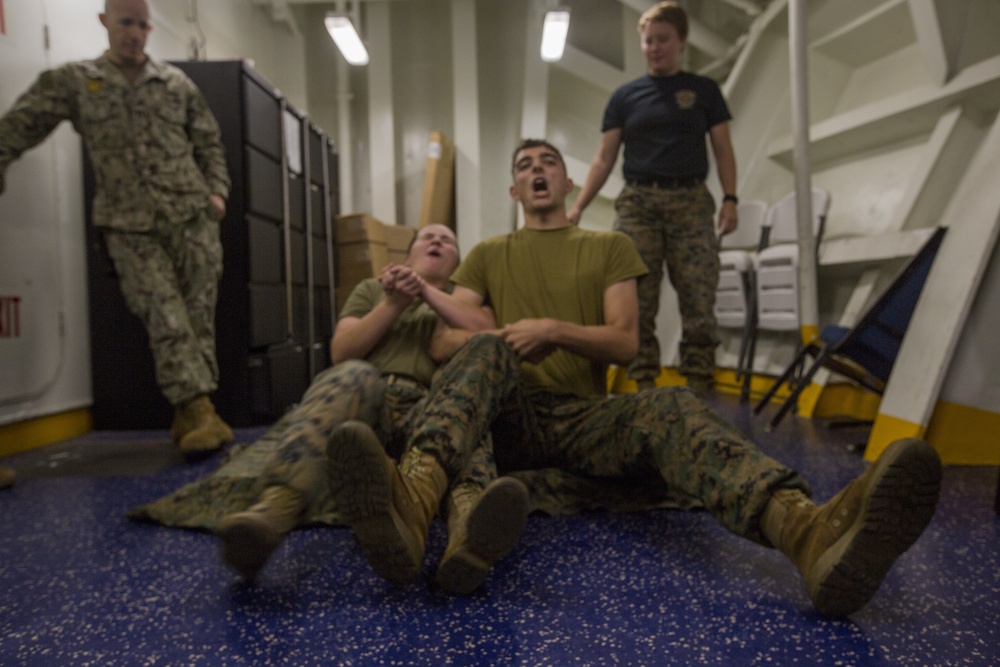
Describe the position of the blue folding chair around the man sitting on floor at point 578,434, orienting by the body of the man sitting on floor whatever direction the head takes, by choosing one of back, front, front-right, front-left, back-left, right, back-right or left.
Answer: back-left

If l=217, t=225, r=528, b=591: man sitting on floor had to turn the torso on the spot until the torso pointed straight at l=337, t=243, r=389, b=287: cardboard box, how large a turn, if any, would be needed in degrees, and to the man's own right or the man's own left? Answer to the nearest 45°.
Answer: approximately 180°

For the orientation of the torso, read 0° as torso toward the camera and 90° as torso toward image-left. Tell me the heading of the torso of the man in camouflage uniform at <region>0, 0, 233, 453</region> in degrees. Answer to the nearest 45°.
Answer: approximately 0°

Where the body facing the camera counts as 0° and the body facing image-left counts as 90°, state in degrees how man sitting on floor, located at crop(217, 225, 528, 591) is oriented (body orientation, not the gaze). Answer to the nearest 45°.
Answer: approximately 0°

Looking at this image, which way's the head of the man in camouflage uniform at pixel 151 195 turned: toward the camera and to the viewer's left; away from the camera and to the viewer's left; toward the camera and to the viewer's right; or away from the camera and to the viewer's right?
toward the camera and to the viewer's right

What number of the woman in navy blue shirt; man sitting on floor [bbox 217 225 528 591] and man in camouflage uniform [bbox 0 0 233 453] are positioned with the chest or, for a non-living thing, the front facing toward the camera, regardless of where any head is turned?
3

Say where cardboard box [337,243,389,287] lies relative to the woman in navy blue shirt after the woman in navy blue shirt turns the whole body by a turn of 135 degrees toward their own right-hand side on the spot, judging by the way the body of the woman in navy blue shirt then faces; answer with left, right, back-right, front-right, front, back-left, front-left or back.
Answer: front
